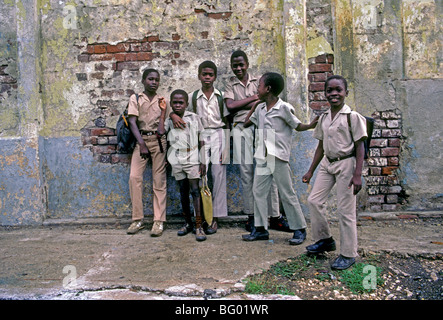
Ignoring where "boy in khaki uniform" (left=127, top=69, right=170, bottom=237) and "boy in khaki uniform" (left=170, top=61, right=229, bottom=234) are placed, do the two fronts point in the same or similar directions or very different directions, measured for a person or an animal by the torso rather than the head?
same or similar directions

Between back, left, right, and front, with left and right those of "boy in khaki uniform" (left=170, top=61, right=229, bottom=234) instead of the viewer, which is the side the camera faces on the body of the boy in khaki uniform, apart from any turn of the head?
front

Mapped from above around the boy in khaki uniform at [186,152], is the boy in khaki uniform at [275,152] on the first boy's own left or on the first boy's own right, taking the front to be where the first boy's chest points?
on the first boy's own left

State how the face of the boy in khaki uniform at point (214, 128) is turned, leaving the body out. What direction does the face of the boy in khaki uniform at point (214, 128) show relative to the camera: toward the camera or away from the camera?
toward the camera

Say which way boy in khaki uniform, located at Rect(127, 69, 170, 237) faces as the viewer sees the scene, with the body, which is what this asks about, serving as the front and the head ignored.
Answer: toward the camera

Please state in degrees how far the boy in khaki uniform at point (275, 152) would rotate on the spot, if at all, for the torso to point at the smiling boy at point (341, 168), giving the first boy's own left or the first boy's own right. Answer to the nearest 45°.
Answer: approximately 90° to the first boy's own left

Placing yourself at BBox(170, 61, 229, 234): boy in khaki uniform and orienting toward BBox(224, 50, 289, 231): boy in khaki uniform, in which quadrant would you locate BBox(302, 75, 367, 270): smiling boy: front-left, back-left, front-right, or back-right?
front-right

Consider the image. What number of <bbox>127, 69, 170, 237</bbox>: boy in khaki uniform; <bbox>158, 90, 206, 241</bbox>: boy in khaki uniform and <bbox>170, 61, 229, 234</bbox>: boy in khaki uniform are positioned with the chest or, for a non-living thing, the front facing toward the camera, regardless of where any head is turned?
3

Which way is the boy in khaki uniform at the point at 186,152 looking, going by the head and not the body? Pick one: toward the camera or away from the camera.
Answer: toward the camera

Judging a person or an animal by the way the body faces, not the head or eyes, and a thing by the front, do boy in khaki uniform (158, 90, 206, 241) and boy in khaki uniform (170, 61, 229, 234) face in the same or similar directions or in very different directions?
same or similar directions

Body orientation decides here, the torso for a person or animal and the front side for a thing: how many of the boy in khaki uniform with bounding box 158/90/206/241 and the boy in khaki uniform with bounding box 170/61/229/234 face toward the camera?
2
